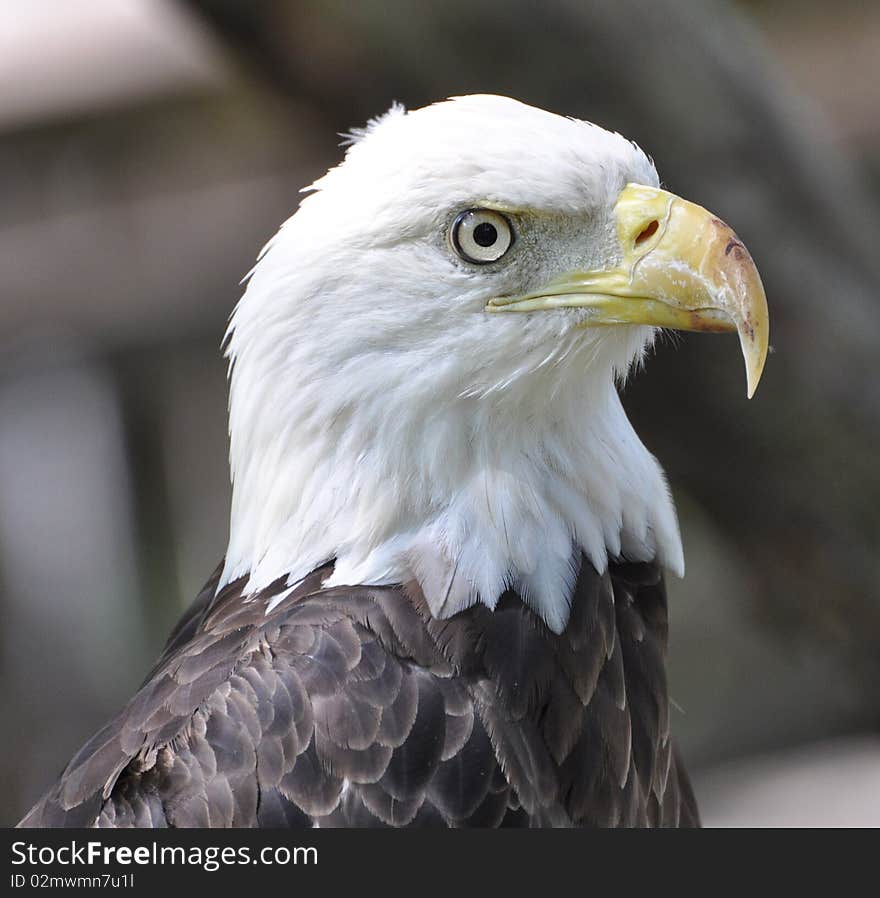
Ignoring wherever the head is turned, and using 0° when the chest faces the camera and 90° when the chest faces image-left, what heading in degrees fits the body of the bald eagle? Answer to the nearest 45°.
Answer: approximately 270°
